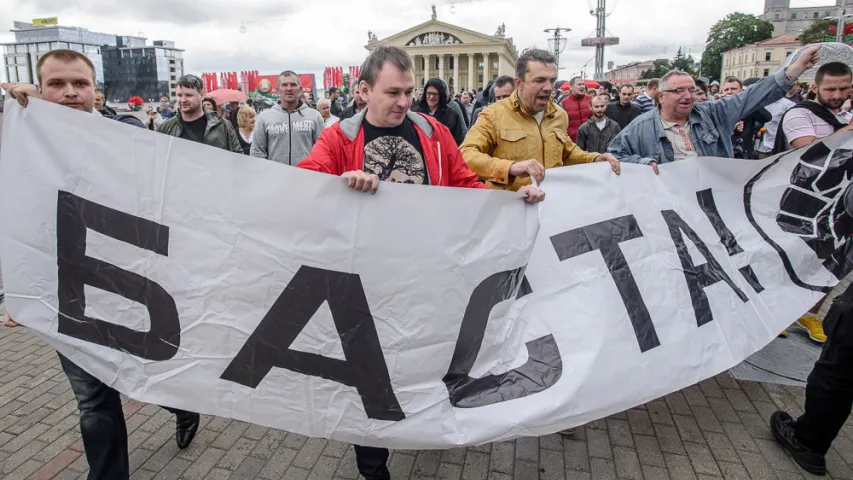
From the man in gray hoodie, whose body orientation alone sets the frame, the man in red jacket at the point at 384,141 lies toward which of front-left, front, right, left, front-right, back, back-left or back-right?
front

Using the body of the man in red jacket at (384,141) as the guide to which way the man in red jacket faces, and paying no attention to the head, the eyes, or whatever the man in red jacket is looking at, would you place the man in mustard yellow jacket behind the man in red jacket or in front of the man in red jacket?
behind

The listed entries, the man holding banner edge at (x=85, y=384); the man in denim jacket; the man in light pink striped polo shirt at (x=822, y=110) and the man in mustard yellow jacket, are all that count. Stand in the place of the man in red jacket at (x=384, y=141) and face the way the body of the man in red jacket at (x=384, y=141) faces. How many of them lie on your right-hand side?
1

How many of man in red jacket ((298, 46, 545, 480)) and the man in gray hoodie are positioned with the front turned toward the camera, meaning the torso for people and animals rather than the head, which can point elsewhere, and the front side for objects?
2

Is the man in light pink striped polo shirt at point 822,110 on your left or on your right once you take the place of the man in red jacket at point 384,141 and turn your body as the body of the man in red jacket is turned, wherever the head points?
on your left

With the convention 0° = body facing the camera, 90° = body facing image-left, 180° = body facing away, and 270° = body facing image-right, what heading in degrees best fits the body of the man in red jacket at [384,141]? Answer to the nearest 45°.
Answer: approximately 0°

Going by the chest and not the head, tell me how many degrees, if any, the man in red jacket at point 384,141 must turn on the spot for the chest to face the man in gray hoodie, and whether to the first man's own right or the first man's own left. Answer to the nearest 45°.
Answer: approximately 180°

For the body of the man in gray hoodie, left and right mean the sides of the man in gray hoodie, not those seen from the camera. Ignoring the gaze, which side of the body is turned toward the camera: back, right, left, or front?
front
